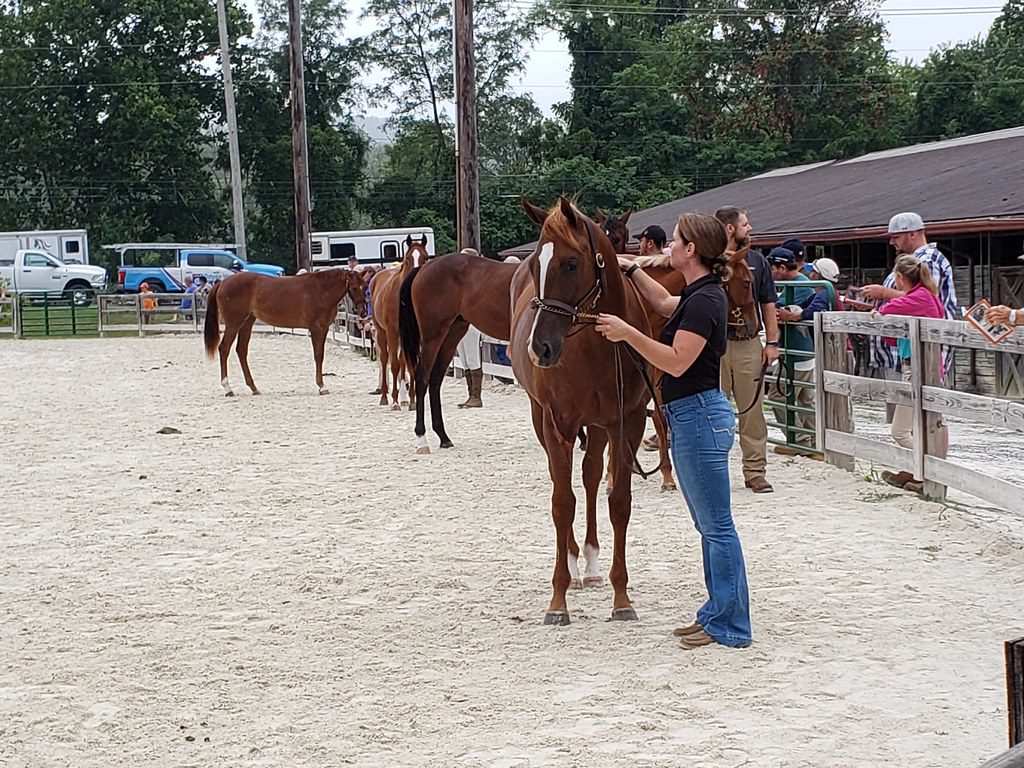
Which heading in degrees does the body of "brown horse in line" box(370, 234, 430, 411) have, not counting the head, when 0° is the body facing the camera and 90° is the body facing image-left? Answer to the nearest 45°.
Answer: approximately 315°

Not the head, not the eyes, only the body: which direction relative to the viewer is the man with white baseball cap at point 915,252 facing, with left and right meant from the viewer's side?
facing to the left of the viewer

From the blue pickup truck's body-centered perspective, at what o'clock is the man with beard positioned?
The man with beard is roughly at 3 o'clock from the blue pickup truck.

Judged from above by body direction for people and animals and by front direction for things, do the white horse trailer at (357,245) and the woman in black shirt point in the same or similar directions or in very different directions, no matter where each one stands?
very different directions

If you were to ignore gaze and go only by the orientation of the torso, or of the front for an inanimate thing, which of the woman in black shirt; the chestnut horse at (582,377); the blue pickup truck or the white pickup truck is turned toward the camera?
the chestnut horse

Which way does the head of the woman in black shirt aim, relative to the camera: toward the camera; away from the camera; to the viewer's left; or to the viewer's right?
to the viewer's left

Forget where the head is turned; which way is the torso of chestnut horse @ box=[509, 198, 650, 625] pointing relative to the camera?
toward the camera

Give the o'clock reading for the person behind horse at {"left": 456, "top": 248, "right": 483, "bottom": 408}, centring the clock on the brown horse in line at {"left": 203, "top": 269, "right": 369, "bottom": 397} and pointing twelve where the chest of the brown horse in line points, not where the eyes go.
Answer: The person behind horse is roughly at 2 o'clock from the brown horse in line.

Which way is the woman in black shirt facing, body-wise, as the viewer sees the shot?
to the viewer's left

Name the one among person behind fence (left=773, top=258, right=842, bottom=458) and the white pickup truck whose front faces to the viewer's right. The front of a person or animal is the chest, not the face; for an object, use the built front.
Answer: the white pickup truck

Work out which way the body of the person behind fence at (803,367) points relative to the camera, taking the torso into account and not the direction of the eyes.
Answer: to the viewer's left

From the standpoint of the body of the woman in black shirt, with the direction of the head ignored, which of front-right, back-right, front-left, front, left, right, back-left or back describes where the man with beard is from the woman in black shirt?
right
